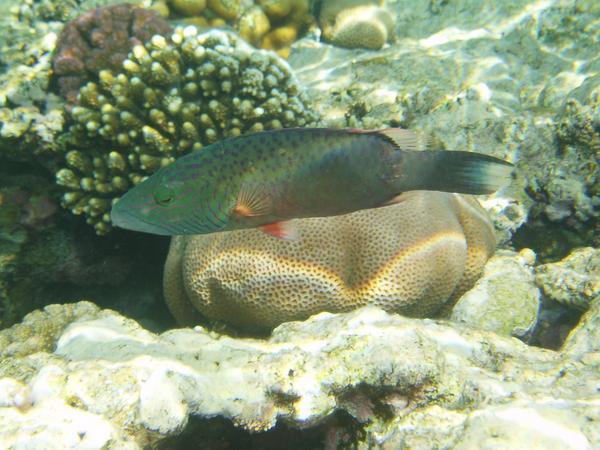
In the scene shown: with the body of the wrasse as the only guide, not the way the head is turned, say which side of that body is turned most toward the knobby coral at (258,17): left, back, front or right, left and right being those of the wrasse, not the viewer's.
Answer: right

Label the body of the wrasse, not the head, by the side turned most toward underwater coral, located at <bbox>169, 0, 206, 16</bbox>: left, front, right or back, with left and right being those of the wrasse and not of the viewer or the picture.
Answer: right

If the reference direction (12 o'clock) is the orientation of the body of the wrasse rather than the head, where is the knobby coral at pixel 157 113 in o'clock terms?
The knobby coral is roughly at 2 o'clock from the wrasse.

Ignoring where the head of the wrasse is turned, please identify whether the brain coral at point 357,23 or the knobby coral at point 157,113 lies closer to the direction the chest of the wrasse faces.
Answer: the knobby coral

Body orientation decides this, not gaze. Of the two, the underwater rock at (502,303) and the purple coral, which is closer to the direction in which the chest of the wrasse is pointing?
the purple coral

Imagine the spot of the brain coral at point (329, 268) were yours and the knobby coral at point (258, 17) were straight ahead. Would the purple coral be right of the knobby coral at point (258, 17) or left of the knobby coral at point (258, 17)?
left

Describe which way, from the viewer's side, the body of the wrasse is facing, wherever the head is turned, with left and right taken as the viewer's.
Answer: facing to the left of the viewer

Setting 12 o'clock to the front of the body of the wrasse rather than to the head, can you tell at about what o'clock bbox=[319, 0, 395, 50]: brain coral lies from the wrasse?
The brain coral is roughly at 3 o'clock from the wrasse.

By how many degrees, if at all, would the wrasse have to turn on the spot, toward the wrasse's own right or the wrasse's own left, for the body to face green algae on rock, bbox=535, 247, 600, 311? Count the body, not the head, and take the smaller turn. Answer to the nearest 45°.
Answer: approximately 135° to the wrasse's own right
